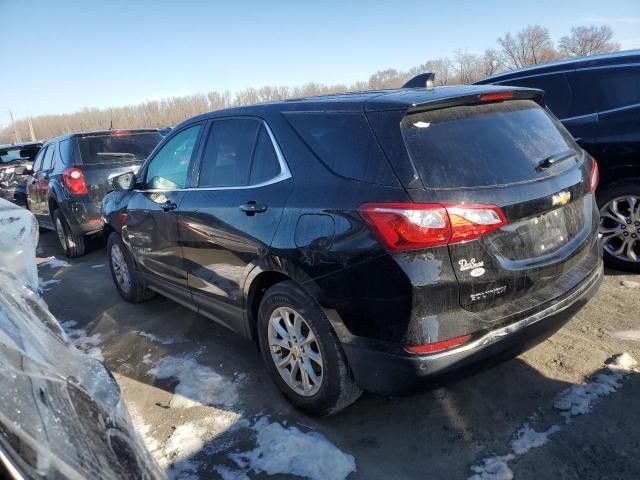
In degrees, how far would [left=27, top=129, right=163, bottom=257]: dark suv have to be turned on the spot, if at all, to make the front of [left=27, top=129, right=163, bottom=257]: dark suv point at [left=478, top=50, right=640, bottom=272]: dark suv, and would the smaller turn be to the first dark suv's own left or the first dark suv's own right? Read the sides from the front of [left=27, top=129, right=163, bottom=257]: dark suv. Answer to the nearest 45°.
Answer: approximately 180°

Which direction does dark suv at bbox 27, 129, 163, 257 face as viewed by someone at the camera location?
facing away from the viewer and to the left of the viewer
